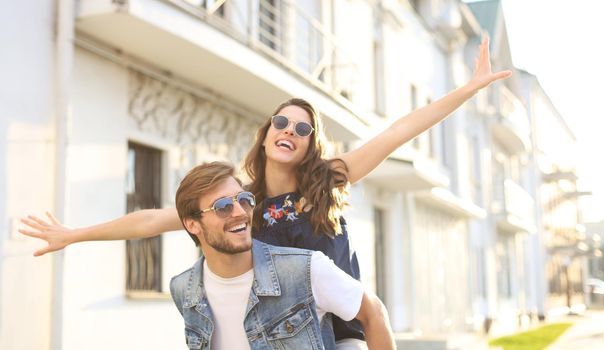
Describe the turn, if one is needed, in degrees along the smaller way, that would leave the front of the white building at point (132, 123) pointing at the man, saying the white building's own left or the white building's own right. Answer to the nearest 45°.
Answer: approximately 45° to the white building's own right

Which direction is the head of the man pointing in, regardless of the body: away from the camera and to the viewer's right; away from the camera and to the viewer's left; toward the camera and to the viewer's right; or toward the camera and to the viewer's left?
toward the camera and to the viewer's right

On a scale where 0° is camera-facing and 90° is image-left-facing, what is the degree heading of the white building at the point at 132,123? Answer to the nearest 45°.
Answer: approximately 315°

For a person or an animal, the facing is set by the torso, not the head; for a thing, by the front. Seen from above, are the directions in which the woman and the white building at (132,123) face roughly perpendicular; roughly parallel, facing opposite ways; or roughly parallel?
roughly perpendicular

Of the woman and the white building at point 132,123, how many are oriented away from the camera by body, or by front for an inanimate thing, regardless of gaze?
0
